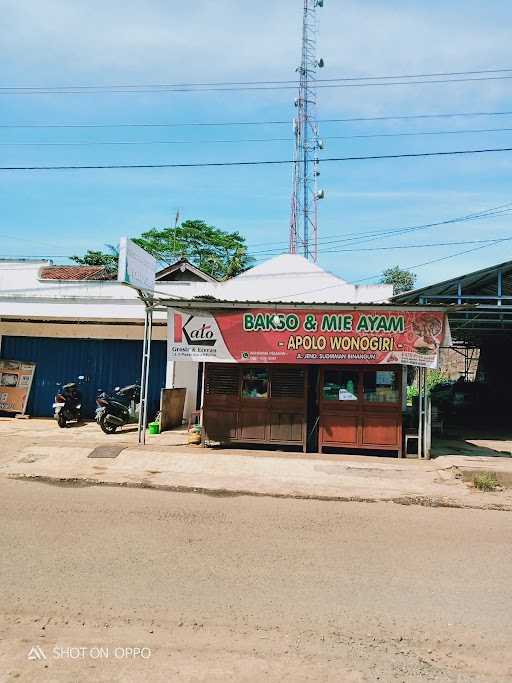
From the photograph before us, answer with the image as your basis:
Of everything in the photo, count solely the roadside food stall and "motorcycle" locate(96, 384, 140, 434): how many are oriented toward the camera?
1

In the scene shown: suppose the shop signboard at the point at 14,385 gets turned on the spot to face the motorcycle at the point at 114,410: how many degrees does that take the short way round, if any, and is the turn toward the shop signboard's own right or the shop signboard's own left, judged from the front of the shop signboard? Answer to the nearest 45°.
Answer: approximately 45° to the shop signboard's own left

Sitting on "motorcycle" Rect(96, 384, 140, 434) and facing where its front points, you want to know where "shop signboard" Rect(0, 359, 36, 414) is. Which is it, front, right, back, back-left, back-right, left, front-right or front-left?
left

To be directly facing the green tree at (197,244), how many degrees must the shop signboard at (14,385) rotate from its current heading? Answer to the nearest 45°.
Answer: approximately 135° to its left

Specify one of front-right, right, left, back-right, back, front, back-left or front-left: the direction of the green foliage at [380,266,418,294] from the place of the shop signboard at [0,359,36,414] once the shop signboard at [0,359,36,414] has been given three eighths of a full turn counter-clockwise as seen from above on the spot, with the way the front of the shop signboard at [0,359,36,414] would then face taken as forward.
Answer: front

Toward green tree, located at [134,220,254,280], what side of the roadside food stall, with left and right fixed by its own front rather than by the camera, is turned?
back

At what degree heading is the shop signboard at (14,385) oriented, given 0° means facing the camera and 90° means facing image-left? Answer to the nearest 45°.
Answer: approximately 0°
